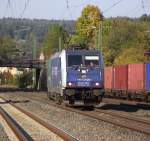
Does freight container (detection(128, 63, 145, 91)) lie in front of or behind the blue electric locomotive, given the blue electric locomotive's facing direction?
behind

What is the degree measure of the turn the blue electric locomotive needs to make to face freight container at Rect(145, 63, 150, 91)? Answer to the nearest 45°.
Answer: approximately 135° to its left

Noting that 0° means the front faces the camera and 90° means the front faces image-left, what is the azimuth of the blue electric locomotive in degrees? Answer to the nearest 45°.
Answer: approximately 0°
